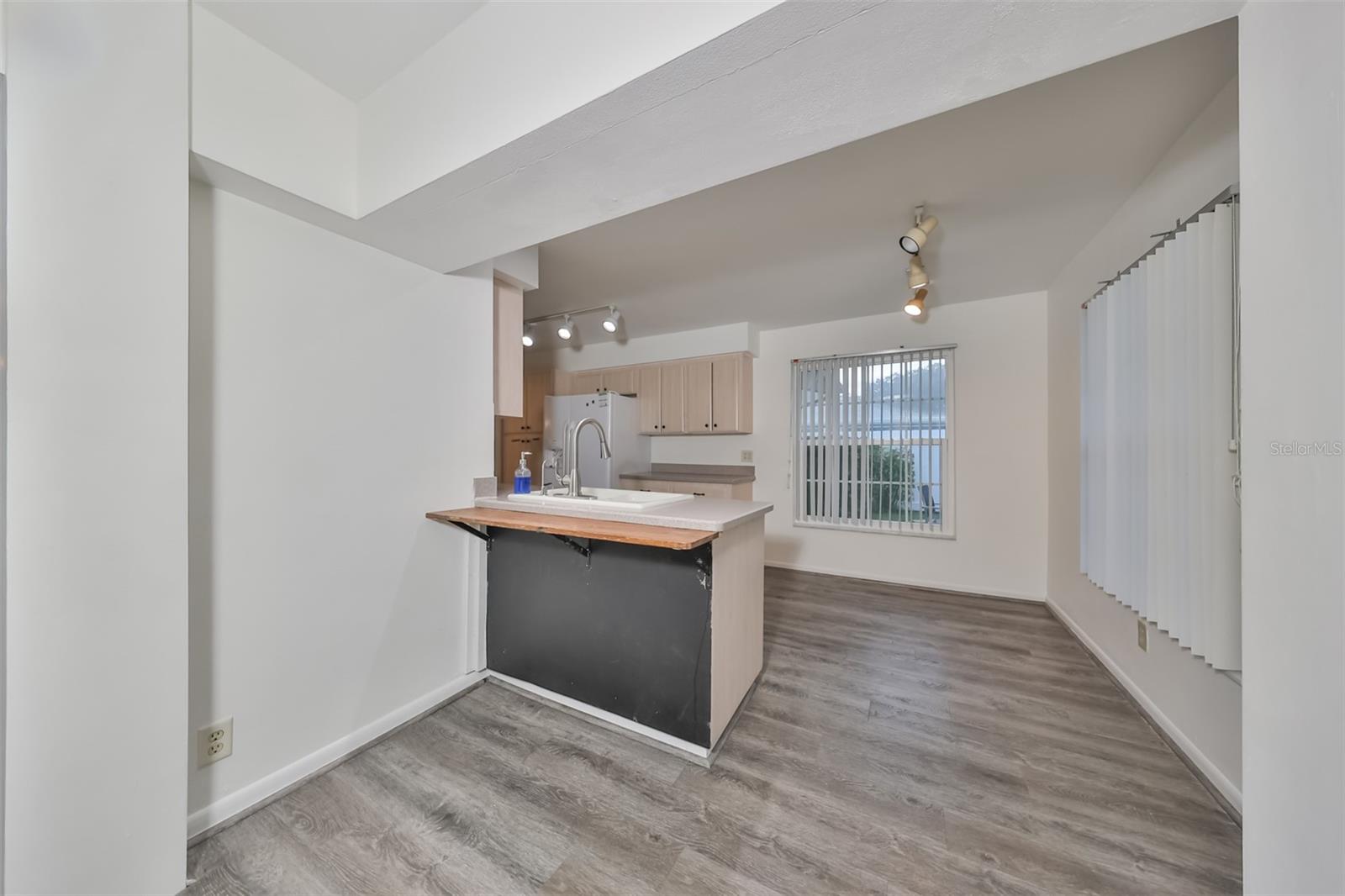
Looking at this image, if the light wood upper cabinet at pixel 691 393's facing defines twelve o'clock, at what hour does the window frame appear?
The window frame is roughly at 8 o'clock from the light wood upper cabinet.

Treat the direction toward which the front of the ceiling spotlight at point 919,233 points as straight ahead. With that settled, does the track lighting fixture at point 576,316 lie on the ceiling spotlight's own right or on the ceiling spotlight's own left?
on the ceiling spotlight's own right

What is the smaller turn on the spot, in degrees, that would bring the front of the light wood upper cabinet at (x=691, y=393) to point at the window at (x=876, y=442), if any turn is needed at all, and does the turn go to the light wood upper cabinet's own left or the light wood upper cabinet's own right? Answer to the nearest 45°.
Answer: approximately 135° to the light wood upper cabinet's own left

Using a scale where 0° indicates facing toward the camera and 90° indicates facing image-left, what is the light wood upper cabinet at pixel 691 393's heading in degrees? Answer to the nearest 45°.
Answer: approximately 45°

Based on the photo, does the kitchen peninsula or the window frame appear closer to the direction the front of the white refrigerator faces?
the kitchen peninsula

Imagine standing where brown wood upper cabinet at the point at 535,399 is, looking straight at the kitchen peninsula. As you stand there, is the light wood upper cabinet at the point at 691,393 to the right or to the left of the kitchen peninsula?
left

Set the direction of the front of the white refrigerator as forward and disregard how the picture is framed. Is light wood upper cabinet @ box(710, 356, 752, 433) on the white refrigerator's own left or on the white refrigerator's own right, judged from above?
on the white refrigerator's own left

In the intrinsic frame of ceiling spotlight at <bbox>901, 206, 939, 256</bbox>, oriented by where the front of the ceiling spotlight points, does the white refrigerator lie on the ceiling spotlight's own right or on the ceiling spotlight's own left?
on the ceiling spotlight's own right

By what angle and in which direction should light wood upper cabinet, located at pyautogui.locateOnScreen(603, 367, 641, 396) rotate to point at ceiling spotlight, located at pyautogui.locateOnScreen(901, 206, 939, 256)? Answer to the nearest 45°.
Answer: approximately 90° to its left

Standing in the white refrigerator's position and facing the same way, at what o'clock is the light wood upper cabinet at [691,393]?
The light wood upper cabinet is roughly at 8 o'clock from the white refrigerator.

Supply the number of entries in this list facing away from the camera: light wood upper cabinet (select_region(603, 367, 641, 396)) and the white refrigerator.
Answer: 0
